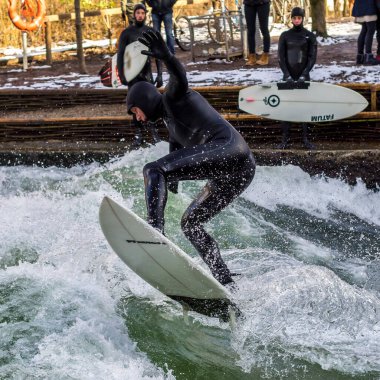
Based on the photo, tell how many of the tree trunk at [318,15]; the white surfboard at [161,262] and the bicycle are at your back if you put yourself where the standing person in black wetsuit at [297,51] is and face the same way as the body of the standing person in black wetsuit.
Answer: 2

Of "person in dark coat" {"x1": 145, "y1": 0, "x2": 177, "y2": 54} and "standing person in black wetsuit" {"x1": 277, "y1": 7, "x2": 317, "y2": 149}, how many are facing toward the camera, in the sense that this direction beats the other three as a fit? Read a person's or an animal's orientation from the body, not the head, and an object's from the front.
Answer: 2

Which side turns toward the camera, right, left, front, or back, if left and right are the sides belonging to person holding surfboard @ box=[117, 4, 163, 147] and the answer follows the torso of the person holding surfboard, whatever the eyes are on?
front

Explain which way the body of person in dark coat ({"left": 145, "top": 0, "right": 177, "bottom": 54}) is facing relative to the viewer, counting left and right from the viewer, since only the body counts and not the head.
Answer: facing the viewer

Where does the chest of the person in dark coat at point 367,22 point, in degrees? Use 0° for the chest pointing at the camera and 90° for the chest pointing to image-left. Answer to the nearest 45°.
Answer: approximately 315°

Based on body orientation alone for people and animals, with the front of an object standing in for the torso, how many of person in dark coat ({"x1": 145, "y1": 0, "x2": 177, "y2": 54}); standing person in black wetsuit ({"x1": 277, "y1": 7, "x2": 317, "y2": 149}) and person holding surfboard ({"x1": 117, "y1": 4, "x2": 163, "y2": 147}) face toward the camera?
3

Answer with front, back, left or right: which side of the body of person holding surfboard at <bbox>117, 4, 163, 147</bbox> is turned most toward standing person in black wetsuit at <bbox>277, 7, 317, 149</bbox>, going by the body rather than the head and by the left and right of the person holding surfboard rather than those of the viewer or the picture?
left

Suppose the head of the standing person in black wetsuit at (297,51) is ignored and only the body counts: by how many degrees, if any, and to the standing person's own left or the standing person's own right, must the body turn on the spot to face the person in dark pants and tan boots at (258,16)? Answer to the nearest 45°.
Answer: approximately 180°

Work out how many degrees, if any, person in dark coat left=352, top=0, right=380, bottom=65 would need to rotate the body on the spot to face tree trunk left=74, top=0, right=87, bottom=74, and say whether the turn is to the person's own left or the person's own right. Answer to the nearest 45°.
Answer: approximately 135° to the person's own right

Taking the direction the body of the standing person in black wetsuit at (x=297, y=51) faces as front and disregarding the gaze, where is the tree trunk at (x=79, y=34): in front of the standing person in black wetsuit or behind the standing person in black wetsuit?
behind

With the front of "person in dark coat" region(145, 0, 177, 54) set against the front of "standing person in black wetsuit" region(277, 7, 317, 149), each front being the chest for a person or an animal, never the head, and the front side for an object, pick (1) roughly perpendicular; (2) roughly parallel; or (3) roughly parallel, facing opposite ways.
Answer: roughly parallel

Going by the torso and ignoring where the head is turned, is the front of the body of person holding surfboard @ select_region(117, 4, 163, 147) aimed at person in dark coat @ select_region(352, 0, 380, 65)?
no

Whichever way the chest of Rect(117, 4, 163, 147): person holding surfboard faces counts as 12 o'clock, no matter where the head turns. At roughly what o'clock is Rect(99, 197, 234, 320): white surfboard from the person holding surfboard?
The white surfboard is roughly at 12 o'clock from the person holding surfboard.

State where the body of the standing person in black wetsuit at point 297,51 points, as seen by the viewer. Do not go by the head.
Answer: toward the camera

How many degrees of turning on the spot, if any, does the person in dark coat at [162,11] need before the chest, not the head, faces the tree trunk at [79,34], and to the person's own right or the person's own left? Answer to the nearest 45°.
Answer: approximately 135° to the person's own right

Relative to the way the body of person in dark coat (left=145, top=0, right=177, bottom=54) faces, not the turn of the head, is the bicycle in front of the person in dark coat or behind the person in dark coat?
behind

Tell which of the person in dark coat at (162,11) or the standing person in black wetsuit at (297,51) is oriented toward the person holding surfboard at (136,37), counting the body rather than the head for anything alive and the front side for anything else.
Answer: the person in dark coat

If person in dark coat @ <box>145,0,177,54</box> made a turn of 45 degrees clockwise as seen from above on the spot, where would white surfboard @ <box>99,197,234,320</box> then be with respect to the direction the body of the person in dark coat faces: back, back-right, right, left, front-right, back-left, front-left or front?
front-left

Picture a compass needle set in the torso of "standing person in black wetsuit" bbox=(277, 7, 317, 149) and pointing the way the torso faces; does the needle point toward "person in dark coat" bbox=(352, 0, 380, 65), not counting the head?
no
